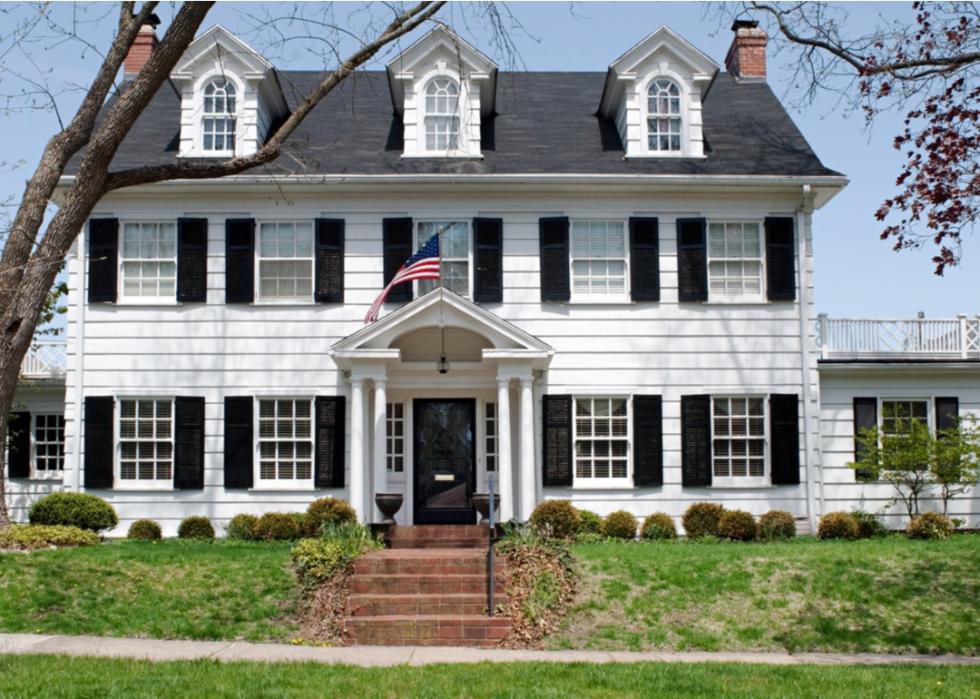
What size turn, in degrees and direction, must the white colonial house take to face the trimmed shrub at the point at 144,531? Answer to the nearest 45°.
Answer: approximately 90° to its right

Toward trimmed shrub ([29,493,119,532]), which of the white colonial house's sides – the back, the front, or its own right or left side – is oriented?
right

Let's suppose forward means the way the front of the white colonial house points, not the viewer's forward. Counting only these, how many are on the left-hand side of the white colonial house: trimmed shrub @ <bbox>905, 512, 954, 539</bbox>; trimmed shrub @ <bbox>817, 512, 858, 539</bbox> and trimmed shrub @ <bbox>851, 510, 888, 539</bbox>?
3

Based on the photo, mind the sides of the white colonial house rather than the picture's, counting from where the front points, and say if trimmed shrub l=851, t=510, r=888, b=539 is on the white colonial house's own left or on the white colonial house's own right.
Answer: on the white colonial house's own left

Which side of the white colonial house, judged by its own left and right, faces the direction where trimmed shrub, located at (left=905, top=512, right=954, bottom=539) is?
left

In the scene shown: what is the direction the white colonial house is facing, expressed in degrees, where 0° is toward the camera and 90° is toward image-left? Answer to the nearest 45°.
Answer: approximately 0°
